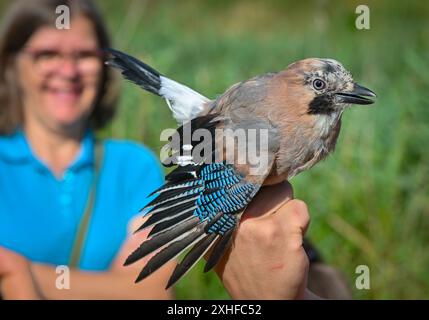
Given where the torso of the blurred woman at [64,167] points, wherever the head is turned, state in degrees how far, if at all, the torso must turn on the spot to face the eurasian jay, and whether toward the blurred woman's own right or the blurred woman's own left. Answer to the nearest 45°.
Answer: approximately 45° to the blurred woman's own left

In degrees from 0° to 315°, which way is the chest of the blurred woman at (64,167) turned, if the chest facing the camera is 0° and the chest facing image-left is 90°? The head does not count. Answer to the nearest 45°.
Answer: approximately 0°

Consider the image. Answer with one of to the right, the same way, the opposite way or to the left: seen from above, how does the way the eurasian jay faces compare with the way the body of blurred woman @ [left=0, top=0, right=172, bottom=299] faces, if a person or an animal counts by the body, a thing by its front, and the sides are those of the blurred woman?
to the left

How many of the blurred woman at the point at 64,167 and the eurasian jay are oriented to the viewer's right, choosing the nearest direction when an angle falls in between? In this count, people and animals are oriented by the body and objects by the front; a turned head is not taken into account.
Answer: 1

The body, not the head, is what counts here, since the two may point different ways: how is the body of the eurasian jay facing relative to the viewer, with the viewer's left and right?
facing to the right of the viewer
